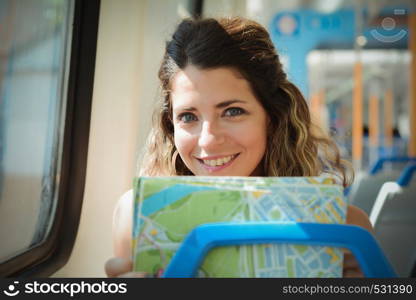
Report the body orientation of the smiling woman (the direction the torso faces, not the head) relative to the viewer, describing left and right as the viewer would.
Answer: facing the viewer

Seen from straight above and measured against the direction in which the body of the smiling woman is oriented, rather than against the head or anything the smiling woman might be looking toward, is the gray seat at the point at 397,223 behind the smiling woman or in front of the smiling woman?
behind
